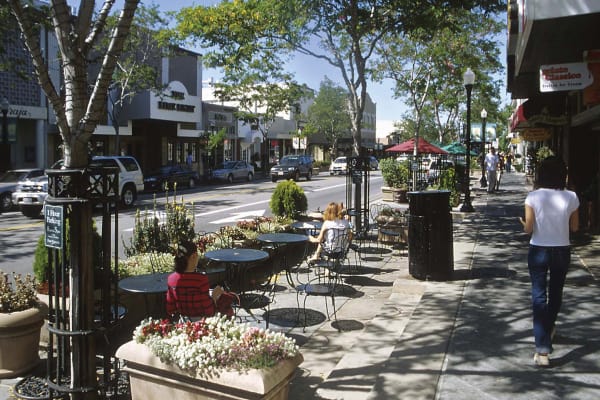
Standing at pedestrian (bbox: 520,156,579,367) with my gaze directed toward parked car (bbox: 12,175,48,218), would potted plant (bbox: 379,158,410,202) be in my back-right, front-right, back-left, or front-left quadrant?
front-right

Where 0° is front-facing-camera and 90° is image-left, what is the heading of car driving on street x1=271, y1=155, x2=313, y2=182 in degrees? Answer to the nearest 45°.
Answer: approximately 45°

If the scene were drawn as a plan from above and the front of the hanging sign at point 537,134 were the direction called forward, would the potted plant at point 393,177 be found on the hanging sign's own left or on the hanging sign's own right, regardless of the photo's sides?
on the hanging sign's own right

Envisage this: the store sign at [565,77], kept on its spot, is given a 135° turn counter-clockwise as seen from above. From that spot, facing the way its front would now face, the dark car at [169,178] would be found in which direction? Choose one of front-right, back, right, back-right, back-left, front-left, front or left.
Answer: left

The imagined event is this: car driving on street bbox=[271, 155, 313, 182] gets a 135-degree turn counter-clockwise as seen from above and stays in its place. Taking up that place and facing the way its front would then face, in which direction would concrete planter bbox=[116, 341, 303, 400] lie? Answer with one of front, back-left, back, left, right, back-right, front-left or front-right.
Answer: right

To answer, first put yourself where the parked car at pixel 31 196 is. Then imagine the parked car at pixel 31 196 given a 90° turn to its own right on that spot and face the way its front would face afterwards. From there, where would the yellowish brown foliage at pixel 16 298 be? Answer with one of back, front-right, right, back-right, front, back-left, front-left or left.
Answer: back-left

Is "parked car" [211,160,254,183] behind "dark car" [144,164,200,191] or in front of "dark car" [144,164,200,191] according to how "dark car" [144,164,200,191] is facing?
behind

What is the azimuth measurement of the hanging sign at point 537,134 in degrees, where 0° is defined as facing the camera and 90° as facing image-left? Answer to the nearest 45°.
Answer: approximately 0°

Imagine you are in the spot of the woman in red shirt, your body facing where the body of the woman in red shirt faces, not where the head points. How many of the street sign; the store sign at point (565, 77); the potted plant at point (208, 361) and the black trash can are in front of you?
2

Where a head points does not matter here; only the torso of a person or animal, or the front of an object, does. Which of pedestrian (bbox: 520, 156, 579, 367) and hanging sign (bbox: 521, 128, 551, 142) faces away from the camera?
the pedestrian

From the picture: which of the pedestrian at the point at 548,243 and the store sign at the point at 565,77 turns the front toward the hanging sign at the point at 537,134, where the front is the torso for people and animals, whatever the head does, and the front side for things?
the pedestrian

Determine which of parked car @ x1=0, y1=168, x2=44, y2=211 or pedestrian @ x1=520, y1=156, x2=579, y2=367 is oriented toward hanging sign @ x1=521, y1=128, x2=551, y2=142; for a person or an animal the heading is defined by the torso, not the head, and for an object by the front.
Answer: the pedestrian

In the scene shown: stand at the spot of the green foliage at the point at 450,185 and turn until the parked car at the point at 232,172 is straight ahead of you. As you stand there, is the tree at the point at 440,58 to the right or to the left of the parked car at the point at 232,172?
right

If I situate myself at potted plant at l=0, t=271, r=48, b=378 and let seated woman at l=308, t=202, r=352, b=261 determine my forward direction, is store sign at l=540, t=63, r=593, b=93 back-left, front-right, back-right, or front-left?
front-right

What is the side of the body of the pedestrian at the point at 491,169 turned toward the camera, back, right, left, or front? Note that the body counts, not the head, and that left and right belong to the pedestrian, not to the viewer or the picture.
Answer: front

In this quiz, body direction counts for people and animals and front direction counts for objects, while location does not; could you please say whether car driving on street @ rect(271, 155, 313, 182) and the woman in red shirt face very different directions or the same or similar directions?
very different directions

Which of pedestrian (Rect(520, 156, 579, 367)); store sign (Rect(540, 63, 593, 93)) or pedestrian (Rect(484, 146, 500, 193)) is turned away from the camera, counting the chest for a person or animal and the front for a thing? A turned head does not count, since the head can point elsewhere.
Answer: pedestrian (Rect(520, 156, 579, 367))
